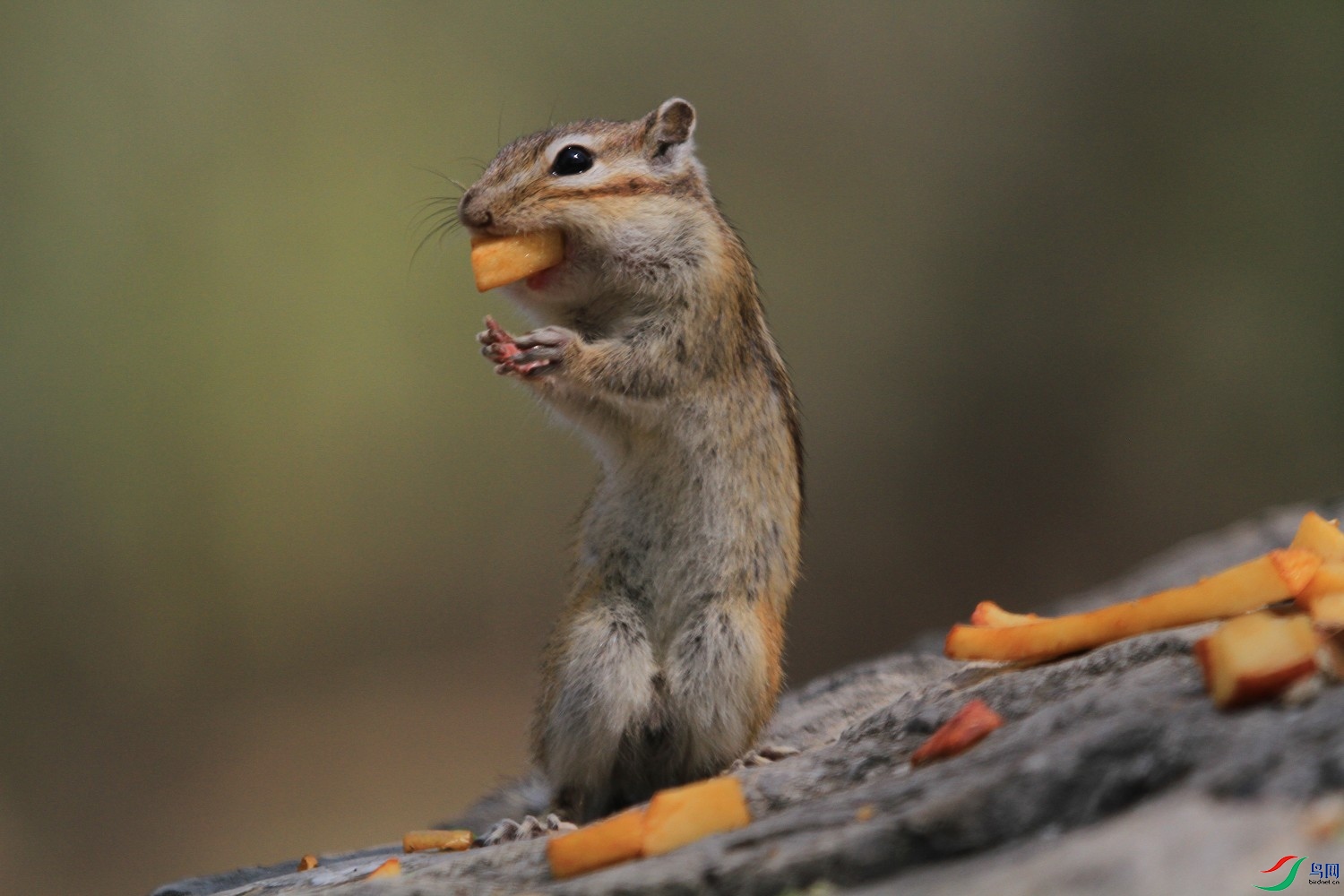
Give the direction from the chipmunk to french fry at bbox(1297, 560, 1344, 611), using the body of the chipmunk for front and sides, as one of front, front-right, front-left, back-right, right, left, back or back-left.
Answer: left

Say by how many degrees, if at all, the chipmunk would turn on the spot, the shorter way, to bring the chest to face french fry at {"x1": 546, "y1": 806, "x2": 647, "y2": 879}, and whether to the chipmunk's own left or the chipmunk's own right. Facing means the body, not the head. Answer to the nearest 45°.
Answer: approximately 45° to the chipmunk's own left

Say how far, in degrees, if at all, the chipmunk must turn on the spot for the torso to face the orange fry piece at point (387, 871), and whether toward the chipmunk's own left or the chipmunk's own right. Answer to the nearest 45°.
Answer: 0° — it already faces it

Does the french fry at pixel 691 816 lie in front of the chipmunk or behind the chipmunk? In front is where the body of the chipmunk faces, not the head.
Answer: in front

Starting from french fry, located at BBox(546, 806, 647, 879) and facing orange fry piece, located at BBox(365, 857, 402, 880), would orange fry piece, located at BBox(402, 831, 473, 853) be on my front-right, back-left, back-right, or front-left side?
front-right

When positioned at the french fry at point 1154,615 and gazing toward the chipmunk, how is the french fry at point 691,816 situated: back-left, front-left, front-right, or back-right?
front-left

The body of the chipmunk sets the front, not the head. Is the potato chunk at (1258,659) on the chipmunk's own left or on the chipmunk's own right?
on the chipmunk's own left

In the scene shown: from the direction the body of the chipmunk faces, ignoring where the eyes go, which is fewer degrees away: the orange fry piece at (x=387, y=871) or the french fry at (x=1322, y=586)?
the orange fry piece

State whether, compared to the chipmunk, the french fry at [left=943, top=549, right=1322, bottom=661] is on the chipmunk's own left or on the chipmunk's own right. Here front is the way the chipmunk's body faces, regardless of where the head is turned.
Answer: on the chipmunk's own left

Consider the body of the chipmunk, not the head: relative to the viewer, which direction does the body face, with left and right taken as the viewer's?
facing the viewer and to the left of the viewer
